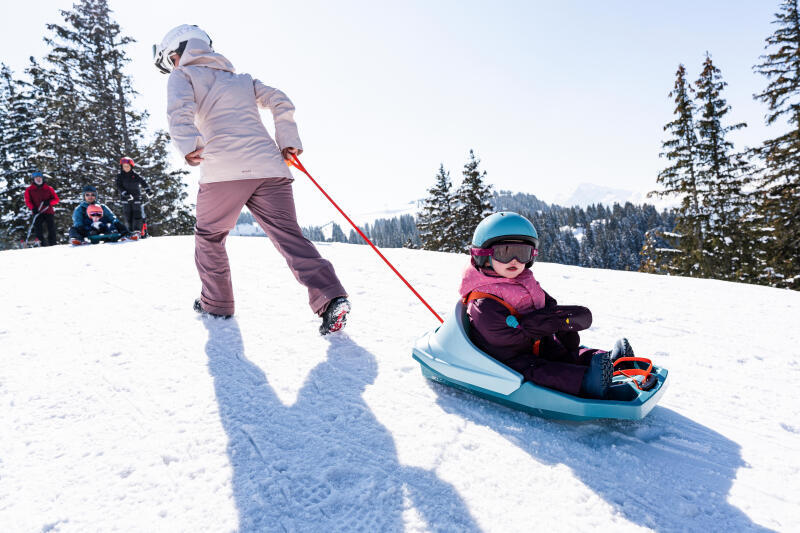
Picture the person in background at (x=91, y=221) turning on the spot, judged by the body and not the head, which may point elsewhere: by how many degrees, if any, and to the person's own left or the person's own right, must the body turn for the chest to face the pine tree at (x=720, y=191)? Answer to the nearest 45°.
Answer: approximately 90° to the person's own left

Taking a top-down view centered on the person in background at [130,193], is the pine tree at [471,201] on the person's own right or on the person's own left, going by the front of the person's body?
on the person's own left

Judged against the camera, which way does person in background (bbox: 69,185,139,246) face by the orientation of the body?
toward the camera

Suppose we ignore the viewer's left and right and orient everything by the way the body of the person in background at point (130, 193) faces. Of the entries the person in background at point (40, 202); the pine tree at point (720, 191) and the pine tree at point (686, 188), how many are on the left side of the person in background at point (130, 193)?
2

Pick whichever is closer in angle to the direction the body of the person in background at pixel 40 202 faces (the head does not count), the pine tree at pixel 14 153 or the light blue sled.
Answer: the light blue sled

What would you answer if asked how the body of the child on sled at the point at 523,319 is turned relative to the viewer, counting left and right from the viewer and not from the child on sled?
facing the viewer and to the right of the viewer

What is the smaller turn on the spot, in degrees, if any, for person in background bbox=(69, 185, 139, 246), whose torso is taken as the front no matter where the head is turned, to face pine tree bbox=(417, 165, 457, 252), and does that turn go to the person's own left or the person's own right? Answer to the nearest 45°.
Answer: approximately 135° to the person's own left

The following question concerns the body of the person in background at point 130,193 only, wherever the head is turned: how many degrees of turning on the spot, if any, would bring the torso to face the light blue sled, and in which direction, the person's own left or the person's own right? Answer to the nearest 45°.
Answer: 0° — they already face it

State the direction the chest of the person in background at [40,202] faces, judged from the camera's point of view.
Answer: toward the camera

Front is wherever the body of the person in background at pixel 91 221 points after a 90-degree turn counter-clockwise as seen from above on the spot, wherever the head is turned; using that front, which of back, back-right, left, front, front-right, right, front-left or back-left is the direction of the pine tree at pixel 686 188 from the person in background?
front

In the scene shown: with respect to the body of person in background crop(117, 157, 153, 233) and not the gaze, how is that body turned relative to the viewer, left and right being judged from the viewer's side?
facing the viewer

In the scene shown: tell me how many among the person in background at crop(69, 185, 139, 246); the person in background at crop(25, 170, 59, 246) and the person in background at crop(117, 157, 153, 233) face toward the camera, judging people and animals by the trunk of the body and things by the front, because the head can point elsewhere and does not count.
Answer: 3

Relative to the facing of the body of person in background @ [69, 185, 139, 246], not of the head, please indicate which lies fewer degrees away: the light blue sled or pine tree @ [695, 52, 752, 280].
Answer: the light blue sled

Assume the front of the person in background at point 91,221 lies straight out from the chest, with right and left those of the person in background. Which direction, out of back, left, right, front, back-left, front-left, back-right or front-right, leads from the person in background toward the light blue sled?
front
